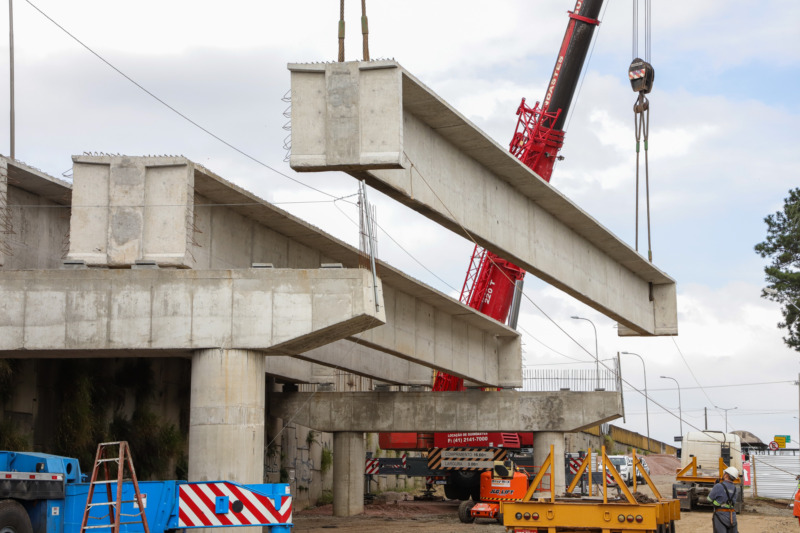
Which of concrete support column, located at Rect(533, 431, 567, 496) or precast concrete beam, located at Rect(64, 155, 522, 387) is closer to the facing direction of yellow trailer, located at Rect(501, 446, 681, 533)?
the concrete support column

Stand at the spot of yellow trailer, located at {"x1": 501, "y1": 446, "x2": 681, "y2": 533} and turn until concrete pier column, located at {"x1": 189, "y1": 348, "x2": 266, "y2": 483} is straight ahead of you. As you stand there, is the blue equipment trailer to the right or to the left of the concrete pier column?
left

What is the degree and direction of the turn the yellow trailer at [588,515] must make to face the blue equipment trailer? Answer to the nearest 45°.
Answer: approximately 135° to its left

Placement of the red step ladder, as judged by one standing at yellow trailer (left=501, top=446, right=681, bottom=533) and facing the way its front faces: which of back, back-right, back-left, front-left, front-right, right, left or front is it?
back-left

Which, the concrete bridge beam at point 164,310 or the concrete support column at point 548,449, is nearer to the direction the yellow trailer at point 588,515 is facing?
the concrete support column
